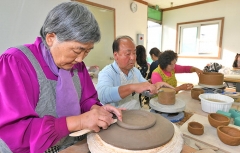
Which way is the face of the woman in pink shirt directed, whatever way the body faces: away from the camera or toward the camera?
toward the camera

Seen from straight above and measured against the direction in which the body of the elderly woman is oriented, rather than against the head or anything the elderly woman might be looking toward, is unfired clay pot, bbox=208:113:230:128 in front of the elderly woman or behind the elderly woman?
in front

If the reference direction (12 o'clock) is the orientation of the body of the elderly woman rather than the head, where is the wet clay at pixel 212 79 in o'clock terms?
The wet clay is roughly at 10 o'clock from the elderly woman.

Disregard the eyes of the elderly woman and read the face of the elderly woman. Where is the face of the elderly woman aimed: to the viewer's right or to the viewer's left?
to the viewer's right

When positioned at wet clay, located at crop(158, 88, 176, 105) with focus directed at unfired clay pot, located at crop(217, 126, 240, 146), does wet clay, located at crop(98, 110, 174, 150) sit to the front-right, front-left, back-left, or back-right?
front-right

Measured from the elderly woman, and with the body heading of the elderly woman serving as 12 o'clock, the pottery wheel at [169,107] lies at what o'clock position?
The pottery wheel is roughly at 10 o'clock from the elderly woman.

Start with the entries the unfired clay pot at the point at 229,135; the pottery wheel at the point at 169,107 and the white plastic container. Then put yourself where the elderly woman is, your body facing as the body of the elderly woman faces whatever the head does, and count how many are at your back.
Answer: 0

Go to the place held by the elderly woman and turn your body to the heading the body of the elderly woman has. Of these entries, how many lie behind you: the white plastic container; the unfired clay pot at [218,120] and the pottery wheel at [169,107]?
0

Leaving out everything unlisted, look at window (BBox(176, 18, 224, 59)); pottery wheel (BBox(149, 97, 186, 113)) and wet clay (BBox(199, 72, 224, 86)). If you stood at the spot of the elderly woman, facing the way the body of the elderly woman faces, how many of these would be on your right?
0

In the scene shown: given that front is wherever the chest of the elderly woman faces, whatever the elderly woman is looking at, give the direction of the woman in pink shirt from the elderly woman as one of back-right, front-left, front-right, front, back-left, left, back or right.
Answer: left

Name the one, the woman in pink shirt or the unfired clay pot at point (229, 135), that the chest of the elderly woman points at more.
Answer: the unfired clay pot

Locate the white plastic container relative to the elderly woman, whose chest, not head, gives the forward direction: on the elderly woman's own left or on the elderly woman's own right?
on the elderly woman's own left

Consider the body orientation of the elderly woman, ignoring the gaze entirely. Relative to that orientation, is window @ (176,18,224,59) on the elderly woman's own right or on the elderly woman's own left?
on the elderly woman's own left

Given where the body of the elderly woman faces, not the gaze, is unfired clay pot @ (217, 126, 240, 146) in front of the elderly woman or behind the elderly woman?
in front
